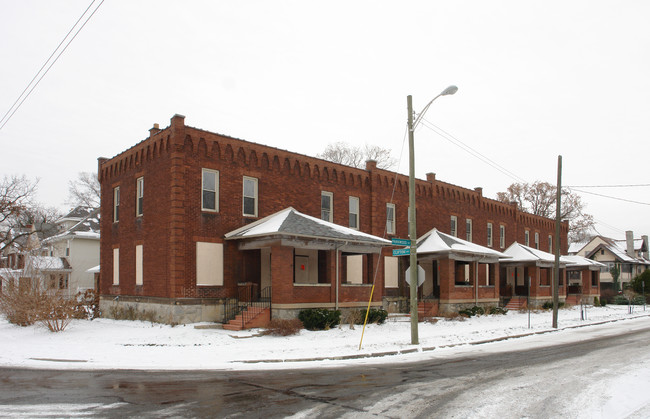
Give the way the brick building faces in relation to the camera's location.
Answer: facing the viewer and to the right of the viewer

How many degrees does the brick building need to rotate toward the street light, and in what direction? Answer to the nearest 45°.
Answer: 0° — it already faces it

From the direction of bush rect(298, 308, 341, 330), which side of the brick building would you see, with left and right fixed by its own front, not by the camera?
front

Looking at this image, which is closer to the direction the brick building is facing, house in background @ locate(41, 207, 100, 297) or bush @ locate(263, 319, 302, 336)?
the bush

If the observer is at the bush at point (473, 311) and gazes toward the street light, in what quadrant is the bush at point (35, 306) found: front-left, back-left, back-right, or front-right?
front-right

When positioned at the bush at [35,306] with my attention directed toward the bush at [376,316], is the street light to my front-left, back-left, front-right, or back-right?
front-right
